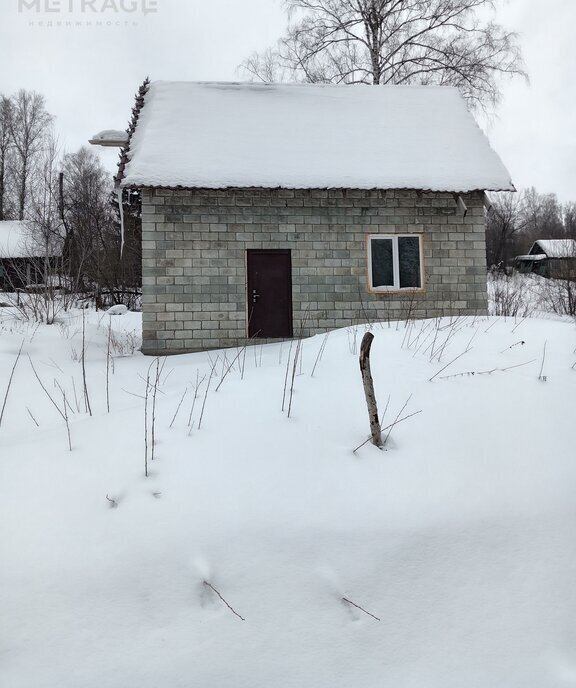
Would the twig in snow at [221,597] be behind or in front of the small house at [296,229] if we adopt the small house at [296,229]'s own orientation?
in front

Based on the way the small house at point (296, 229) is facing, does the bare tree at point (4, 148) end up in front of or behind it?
behind

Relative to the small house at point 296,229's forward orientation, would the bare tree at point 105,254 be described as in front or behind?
behind

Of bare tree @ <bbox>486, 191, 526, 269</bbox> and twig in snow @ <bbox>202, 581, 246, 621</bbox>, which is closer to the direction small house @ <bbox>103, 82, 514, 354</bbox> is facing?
the twig in snow

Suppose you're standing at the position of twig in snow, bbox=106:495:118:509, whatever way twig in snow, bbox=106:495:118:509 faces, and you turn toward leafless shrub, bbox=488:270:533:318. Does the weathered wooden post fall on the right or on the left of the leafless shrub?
right

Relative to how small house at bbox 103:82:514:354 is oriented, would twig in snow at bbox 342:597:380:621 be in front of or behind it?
in front

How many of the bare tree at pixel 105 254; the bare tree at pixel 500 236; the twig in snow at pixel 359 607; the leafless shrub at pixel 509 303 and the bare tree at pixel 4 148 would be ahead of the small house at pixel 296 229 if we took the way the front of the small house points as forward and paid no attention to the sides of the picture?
1

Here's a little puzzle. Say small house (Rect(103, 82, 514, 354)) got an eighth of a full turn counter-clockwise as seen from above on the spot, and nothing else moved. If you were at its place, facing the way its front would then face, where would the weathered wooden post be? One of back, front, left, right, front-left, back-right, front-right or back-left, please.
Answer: front-right

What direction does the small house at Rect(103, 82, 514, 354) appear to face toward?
toward the camera

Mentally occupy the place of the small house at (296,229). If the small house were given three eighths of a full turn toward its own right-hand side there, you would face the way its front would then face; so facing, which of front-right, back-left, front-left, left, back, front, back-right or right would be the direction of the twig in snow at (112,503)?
back-left

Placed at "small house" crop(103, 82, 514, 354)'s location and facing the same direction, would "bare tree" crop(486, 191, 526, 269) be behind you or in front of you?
behind
